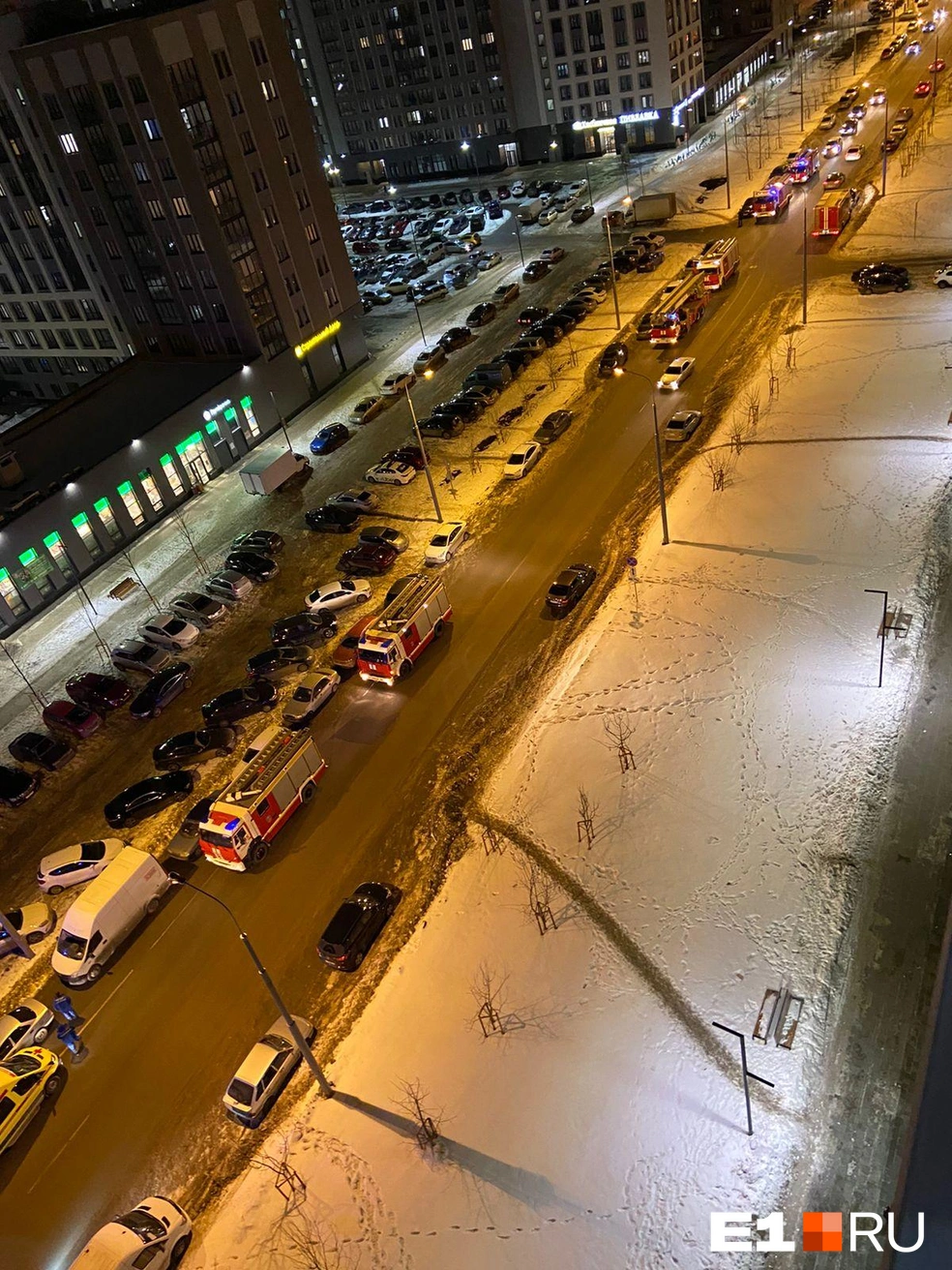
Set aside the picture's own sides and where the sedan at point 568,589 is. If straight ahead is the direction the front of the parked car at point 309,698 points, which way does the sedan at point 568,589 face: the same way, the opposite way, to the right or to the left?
the opposite way

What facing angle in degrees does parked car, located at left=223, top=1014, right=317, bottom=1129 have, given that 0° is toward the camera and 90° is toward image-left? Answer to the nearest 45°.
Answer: approximately 225°

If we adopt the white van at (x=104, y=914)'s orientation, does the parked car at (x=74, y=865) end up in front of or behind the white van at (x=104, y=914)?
behind

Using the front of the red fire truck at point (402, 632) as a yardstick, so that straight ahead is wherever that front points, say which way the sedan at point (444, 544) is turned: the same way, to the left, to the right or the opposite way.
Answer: the same way

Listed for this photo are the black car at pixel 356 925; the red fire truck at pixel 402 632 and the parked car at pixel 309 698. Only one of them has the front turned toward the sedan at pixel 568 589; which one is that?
the black car

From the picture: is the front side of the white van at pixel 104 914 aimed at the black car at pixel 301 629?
no

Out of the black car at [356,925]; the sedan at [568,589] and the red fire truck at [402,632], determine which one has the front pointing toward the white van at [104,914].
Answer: the red fire truck

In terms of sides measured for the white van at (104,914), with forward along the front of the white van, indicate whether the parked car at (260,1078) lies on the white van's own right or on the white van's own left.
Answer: on the white van's own left

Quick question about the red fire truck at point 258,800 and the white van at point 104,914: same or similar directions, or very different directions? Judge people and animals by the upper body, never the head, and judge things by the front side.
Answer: same or similar directions

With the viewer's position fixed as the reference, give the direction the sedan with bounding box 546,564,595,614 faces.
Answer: facing away from the viewer and to the right of the viewer

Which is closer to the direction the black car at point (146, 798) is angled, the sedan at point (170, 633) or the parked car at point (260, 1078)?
the parked car

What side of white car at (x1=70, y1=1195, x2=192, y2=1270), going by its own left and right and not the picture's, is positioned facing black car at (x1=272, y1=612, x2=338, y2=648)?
front

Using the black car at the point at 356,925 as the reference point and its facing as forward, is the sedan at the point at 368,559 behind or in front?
in front

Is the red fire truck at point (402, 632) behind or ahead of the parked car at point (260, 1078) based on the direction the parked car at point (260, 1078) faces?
ahead

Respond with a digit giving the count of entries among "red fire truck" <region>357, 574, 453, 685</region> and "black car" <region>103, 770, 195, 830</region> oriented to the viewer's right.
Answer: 0

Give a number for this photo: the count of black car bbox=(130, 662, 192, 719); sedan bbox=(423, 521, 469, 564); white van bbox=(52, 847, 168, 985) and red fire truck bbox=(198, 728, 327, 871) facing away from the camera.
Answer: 0

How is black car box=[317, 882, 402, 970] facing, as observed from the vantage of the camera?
facing away from the viewer and to the right of the viewer

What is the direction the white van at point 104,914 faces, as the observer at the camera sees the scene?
facing the viewer and to the left of the viewer
